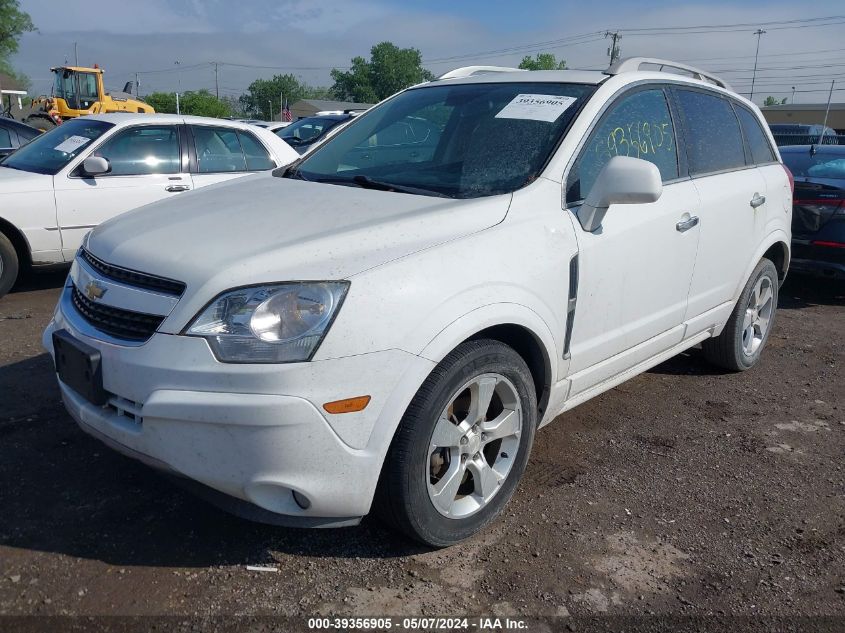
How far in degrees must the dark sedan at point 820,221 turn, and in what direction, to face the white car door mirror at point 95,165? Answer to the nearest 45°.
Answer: approximately 135° to its left

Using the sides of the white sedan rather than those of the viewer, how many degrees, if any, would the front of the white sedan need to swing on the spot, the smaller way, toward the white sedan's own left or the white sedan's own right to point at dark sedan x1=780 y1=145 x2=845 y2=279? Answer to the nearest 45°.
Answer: approximately 135° to the white sedan's own left

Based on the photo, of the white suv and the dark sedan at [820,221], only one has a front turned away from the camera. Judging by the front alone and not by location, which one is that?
the dark sedan

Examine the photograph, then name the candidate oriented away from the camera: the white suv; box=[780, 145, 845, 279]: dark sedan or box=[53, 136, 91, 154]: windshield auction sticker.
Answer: the dark sedan

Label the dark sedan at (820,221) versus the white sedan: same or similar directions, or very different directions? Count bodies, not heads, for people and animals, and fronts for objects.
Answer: very different directions

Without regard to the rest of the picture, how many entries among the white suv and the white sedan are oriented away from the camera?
0

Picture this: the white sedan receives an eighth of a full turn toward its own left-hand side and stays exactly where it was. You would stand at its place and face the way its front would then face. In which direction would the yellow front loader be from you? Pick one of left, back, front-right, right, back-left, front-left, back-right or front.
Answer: back

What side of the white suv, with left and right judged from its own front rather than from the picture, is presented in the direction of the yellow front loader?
right

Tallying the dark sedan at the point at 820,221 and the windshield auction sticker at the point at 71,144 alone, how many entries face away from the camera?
1

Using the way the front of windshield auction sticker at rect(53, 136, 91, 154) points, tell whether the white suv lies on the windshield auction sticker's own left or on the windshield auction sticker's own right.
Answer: on the windshield auction sticker's own left

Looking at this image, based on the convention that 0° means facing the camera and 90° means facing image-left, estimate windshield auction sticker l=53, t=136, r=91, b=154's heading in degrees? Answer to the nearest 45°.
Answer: approximately 45°

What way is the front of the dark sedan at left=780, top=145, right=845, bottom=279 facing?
away from the camera

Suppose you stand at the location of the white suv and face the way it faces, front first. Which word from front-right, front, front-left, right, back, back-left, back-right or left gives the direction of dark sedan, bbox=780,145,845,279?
back

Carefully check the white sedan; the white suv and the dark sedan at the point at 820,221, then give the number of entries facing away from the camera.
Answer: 1

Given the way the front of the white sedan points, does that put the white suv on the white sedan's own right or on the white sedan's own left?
on the white sedan's own left
